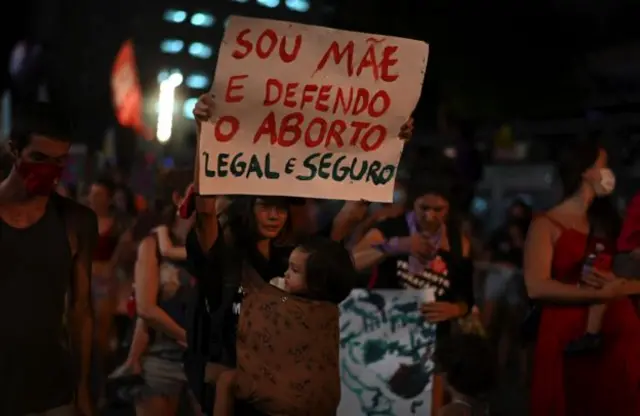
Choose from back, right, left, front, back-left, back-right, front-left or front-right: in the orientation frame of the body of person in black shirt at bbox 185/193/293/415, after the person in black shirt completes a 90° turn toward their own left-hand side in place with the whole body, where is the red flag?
front-left

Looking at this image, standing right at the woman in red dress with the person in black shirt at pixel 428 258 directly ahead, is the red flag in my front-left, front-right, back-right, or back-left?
front-right

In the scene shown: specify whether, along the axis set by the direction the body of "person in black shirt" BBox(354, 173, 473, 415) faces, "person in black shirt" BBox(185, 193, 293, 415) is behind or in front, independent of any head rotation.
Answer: in front

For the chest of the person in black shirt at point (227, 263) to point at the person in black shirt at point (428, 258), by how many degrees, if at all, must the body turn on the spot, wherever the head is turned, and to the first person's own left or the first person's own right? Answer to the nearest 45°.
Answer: approximately 90° to the first person's own left

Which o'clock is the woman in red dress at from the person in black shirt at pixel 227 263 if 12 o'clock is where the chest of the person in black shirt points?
The woman in red dress is roughly at 10 o'clock from the person in black shirt.

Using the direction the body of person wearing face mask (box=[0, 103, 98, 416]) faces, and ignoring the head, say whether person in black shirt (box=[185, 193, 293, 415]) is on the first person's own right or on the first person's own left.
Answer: on the first person's own left

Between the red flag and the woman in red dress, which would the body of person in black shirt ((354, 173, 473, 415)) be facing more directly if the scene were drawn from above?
the woman in red dress

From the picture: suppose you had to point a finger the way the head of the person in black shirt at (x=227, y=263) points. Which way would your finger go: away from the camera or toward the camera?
toward the camera

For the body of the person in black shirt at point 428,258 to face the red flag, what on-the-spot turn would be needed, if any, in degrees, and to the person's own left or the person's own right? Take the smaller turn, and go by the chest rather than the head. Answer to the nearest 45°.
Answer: approximately 135° to the person's own right

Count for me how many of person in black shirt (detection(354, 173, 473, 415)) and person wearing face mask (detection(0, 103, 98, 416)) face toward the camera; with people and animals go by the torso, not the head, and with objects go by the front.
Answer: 2

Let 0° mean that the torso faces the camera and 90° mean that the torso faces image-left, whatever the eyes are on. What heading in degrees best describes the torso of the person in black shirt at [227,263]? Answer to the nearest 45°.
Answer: approximately 315°

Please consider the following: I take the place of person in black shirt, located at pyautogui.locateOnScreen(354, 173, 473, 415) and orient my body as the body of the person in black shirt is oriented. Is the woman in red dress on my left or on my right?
on my left

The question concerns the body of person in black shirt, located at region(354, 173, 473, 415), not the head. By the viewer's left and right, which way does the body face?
facing the viewer
